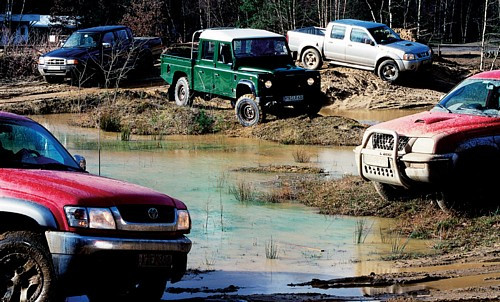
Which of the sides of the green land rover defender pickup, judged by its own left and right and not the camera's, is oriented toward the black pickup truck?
back

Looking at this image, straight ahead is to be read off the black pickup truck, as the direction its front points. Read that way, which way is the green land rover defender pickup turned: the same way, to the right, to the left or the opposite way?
to the left

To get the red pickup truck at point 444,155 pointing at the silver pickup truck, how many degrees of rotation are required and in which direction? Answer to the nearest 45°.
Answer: approximately 135° to its right

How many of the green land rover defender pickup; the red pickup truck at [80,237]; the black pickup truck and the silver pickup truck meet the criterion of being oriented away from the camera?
0

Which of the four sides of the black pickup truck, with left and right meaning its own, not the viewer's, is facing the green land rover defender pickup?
left

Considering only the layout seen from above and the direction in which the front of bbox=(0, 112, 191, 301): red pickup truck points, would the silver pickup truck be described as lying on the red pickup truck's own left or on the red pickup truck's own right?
on the red pickup truck's own left

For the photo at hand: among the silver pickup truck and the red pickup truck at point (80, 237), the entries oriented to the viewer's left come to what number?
0

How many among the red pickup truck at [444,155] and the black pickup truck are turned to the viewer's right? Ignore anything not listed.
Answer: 0

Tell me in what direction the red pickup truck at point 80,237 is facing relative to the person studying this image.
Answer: facing the viewer and to the right of the viewer

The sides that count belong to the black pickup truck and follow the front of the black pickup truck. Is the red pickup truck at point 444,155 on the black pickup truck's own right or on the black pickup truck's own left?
on the black pickup truck's own left

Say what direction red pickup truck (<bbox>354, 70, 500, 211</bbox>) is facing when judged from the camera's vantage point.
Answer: facing the viewer and to the left of the viewer

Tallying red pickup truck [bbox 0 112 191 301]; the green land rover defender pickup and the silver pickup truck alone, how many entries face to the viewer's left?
0

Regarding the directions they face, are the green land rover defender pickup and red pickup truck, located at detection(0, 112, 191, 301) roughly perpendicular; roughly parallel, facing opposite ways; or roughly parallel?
roughly parallel
